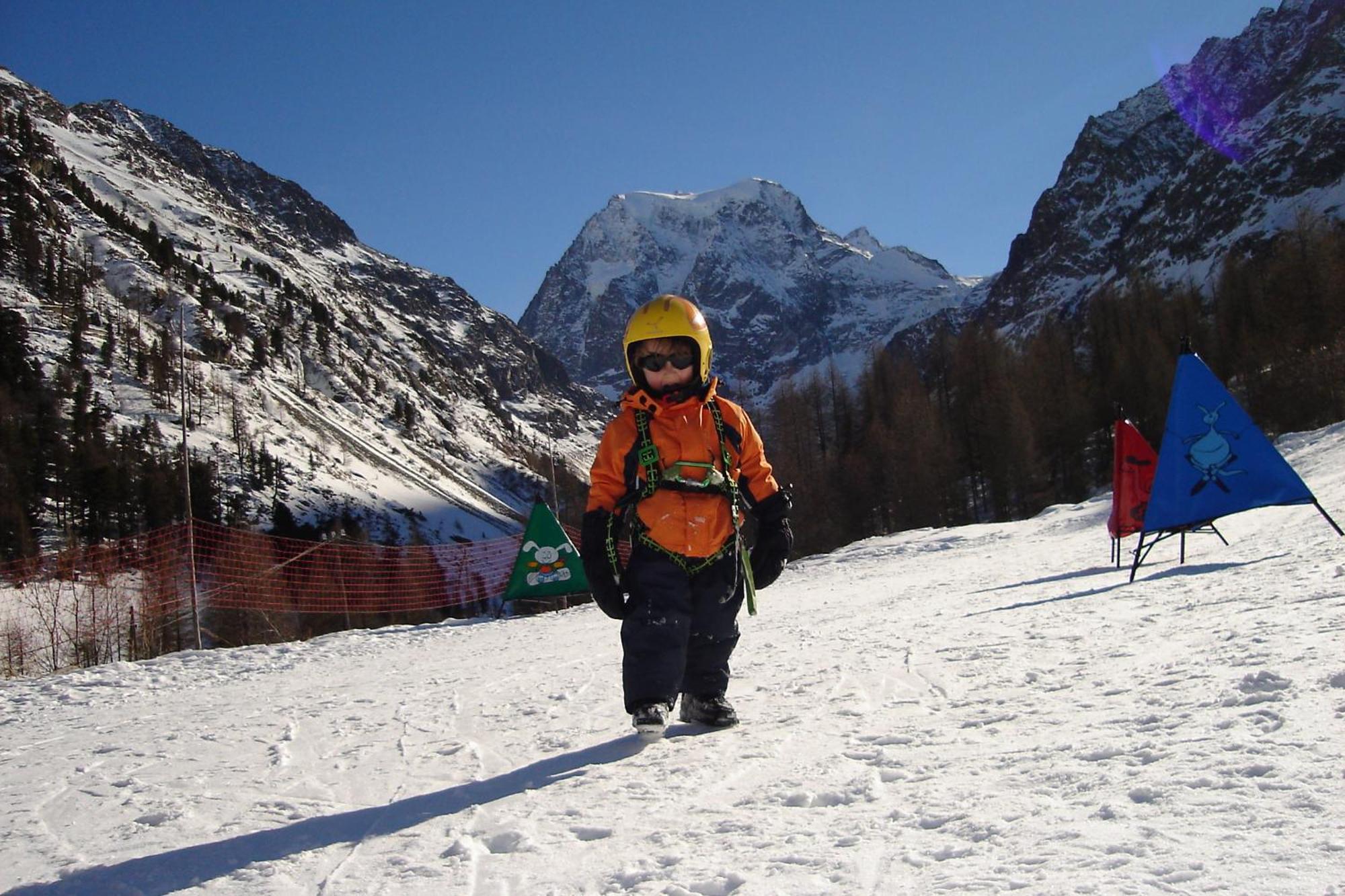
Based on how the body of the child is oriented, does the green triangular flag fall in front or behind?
behind

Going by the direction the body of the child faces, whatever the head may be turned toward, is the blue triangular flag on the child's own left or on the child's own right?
on the child's own left

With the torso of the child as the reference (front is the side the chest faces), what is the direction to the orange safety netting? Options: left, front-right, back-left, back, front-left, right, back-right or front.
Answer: back-right

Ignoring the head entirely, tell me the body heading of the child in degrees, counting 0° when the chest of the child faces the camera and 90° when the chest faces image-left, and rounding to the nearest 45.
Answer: approximately 0°
